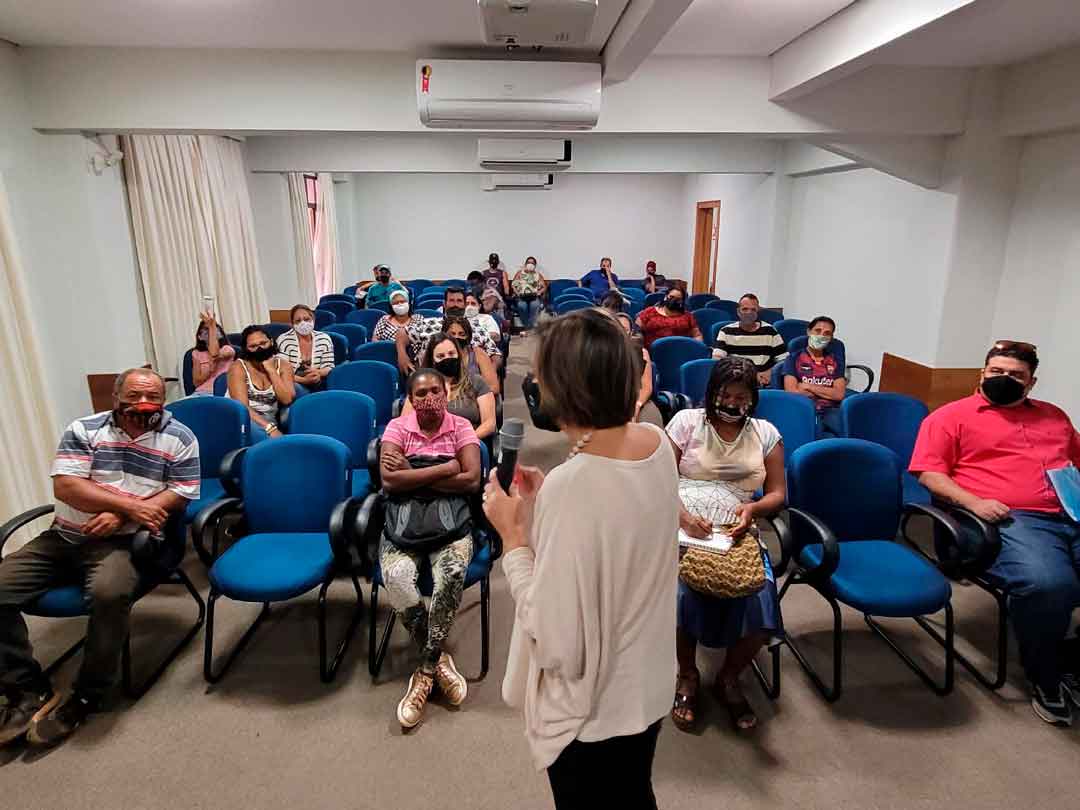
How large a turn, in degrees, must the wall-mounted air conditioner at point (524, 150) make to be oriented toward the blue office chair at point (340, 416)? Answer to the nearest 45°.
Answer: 0° — it already faces it

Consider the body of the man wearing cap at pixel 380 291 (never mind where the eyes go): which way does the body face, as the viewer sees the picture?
toward the camera

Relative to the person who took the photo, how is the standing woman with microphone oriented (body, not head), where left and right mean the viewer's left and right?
facing away from the viewer and to the left of the viewer

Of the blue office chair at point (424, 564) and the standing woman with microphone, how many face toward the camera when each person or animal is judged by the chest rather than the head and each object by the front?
1

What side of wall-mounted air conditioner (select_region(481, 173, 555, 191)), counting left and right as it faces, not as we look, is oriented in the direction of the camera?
front

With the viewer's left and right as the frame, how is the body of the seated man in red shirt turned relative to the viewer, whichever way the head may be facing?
facing the viewer

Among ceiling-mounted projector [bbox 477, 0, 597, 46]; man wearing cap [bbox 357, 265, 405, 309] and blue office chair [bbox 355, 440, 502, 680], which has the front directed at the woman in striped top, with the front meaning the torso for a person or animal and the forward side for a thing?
the man wearing cap

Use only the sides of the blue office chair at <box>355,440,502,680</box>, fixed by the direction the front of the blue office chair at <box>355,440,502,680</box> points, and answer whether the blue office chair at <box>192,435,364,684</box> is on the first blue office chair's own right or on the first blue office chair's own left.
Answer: on the first blue office chair's own right

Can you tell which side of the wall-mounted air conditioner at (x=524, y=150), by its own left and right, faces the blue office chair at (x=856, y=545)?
front

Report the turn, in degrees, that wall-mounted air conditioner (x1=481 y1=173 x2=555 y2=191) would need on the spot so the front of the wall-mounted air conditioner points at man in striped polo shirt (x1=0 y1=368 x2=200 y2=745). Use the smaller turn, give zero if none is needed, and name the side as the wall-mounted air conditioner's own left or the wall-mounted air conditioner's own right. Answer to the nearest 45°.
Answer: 0° — it already faces them
